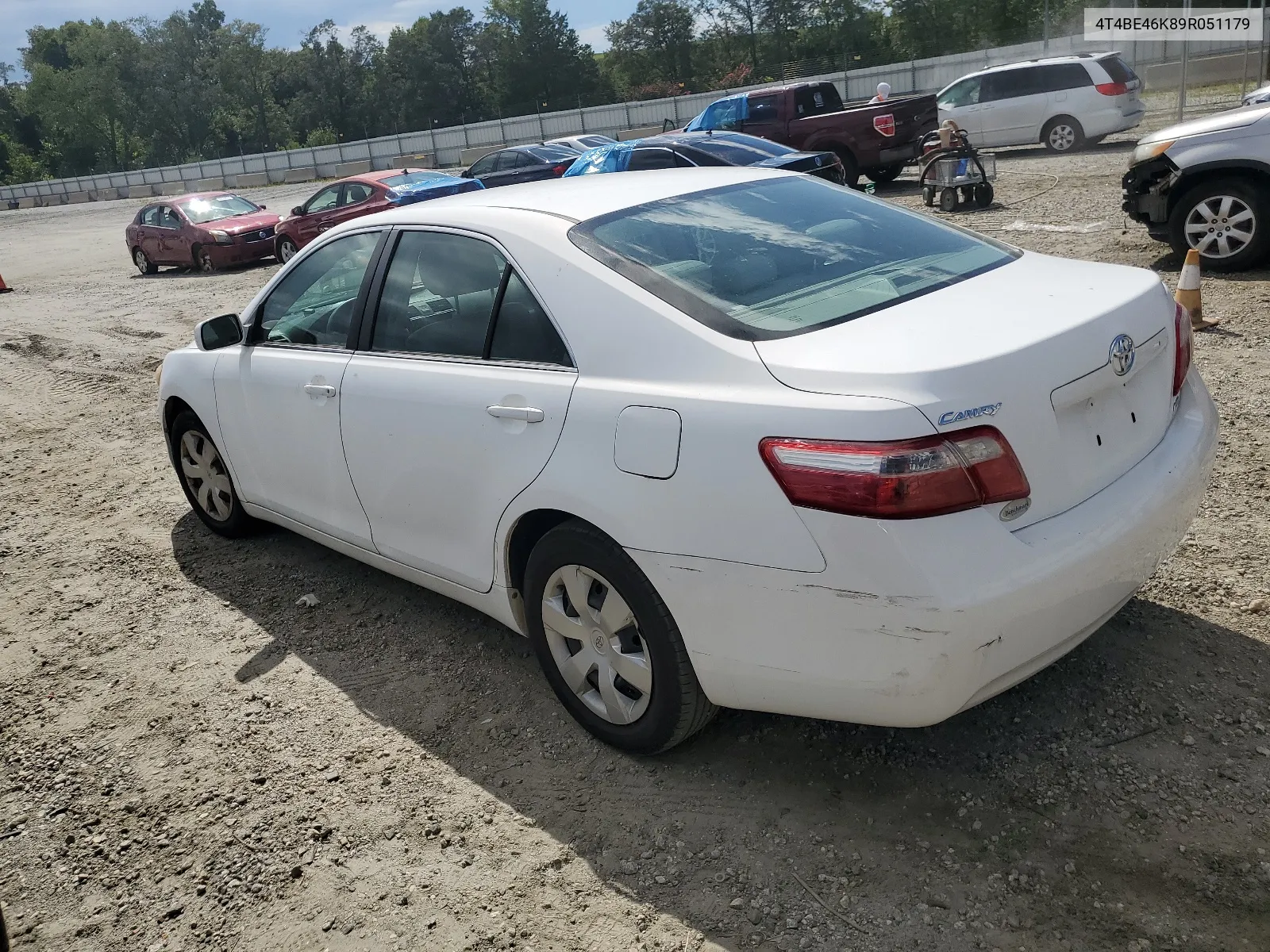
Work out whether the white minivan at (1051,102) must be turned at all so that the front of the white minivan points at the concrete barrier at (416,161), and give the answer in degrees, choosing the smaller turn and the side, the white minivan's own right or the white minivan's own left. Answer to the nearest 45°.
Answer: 0° — it already faces it

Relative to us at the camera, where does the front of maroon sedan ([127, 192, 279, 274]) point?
facing the viewer and to the right of the viewer

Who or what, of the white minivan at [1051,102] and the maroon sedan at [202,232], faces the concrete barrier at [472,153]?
the white minivan

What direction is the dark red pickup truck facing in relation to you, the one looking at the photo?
facing away from the viewer and to the left of the viewer

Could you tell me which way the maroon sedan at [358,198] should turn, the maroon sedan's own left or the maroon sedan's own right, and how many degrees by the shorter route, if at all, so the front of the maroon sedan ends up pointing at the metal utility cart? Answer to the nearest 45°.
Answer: approximately 180°

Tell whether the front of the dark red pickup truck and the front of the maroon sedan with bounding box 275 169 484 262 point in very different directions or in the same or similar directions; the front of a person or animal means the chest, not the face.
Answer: same or similar directions

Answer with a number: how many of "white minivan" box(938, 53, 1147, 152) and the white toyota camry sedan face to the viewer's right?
0

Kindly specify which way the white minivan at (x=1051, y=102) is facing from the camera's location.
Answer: facing away from the viewer and to the left of the viewer

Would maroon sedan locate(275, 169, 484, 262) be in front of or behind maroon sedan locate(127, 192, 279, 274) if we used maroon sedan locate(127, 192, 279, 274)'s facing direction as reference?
in front

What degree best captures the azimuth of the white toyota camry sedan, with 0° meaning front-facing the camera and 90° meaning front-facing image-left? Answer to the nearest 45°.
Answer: approximately 135°

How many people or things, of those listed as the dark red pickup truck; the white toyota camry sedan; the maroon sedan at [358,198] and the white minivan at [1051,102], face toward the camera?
0

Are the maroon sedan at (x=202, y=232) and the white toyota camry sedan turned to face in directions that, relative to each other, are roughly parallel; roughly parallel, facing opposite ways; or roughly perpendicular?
roughly parallel, facing opposite ways
